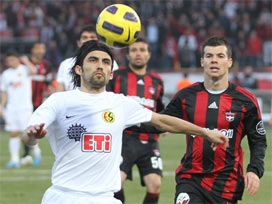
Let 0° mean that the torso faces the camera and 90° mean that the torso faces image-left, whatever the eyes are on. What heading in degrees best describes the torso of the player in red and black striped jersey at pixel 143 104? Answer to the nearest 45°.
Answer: approximately 0°

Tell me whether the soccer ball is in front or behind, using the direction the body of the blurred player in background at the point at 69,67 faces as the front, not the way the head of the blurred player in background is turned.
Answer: in front

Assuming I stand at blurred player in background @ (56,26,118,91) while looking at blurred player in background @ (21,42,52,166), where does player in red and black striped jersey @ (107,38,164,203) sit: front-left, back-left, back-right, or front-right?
back-right

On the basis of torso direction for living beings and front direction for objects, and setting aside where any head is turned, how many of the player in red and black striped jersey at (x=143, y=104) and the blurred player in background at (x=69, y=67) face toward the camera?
2

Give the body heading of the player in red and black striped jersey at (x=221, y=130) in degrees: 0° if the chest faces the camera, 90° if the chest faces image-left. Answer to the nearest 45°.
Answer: approximately 0°
